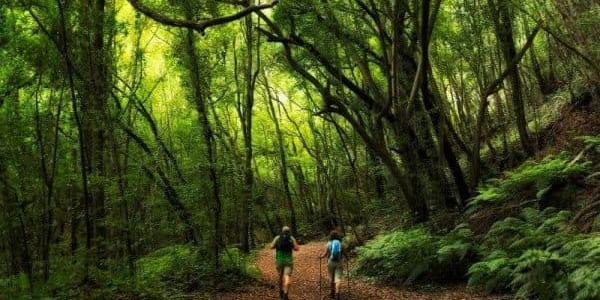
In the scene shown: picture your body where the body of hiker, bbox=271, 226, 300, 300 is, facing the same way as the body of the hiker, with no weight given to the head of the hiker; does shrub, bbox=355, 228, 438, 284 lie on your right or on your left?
on your right

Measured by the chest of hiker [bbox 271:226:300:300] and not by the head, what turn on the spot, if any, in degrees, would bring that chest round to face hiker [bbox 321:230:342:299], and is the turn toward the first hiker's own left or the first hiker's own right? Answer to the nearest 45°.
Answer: approximately 90° to the first hiker's own right

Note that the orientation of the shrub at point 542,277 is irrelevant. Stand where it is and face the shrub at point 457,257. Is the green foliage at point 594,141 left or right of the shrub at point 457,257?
right

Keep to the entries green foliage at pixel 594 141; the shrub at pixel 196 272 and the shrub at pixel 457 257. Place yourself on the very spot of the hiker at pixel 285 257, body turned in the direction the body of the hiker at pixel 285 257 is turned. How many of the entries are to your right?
2

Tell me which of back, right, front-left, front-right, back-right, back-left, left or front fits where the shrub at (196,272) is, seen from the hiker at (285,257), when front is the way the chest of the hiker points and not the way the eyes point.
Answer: front-left

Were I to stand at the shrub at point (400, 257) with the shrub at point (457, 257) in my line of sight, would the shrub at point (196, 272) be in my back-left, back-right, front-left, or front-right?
back-right

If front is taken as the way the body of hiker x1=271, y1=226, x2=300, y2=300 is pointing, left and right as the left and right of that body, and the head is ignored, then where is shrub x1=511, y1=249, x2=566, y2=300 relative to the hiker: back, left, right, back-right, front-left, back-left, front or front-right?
back-right

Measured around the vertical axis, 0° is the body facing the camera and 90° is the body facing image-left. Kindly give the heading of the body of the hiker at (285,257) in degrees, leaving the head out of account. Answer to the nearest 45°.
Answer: approximately 180°

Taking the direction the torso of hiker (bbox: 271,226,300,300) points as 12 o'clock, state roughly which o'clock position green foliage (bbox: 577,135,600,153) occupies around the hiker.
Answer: The green foliage is roughly at 3 o'clock from the hiker.

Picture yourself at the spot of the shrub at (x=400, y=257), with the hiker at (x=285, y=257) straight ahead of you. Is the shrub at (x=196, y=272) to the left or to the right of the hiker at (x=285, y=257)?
right

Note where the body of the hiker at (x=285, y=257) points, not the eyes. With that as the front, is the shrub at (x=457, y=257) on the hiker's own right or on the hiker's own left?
on the hiker's own right
